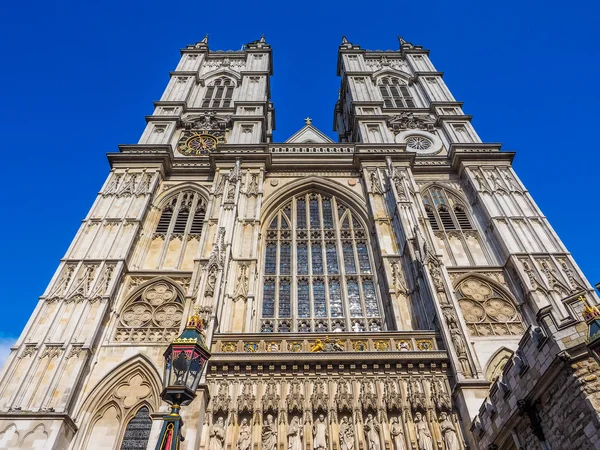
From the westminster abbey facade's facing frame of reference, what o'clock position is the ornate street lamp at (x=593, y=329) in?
The ornate street lamp is roughly at 11 o'clock from the westminster abbey facade.

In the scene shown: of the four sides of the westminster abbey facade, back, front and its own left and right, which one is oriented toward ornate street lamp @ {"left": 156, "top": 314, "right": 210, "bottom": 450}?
front

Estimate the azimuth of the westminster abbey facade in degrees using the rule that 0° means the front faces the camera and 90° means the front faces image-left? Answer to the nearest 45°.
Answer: approximately 0°
